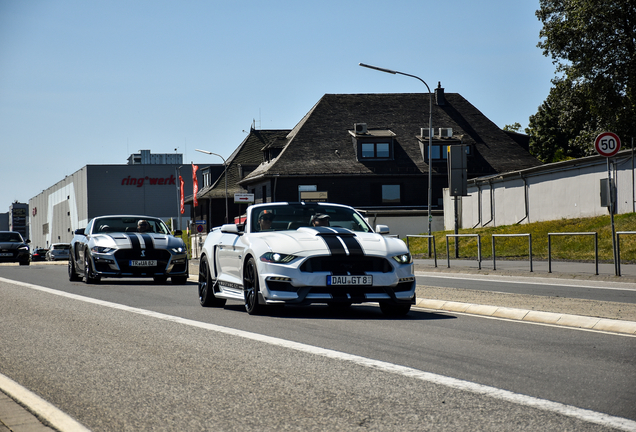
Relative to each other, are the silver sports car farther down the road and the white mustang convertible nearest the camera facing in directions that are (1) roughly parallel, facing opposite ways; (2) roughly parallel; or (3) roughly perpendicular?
roughly parallel

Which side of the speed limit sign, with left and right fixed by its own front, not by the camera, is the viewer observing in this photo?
front

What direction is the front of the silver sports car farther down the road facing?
toward the camera

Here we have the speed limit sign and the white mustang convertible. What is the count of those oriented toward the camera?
2

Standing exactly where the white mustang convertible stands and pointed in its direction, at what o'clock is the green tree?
The green tree is roughly at 7 o'clock from the white mustang convertible.

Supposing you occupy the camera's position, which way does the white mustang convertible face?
facing the viewer

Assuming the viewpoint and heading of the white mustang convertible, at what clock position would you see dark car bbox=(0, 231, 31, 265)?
The dark car is roughly at 5 o'clock from the white mustang convertible.

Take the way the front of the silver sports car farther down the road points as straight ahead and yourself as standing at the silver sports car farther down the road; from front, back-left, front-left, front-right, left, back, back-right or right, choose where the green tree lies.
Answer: back-left

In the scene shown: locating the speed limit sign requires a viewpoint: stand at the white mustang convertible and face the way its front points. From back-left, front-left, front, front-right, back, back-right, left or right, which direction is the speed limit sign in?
back-left

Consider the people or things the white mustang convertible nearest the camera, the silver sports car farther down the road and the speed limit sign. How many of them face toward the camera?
3
